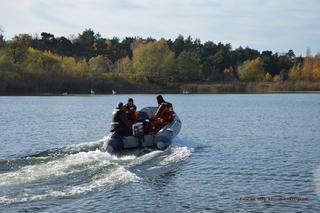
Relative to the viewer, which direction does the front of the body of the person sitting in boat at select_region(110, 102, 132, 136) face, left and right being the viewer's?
facing away from the viewer and to the right of the viewer

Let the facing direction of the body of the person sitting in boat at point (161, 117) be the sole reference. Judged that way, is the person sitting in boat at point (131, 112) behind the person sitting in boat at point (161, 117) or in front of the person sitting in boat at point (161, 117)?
in front

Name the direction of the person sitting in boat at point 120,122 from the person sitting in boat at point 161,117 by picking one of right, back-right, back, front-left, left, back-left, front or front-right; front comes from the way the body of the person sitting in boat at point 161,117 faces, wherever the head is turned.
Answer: front-left

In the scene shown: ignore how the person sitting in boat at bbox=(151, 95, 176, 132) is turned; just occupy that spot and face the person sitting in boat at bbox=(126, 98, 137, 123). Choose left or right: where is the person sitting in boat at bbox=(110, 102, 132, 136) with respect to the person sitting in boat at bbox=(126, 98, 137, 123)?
left

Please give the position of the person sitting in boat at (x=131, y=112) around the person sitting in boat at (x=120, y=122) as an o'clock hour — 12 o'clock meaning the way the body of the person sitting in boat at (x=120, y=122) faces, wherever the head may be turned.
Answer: the person sitting in boat at (x=131, y=112) is roughly at 11 o'clock from the person sitting in boat at (x=120, y=122).
